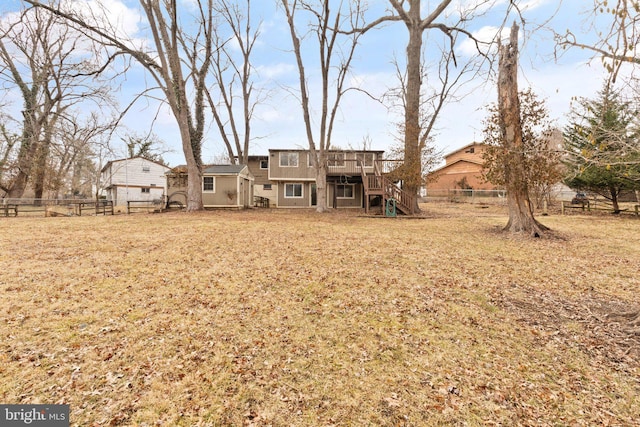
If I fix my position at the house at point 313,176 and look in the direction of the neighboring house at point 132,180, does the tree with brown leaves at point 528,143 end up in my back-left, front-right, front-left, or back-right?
back-left

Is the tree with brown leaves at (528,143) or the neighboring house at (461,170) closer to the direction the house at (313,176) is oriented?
the neighboring house

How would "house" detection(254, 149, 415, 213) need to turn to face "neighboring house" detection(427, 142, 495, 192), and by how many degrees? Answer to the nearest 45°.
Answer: approximately 45° to its right

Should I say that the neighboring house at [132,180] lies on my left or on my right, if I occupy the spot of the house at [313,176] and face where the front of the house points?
on my left

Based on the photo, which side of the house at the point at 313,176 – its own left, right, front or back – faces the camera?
back

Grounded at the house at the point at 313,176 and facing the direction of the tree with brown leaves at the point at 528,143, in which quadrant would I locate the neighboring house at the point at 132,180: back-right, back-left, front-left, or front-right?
back-right

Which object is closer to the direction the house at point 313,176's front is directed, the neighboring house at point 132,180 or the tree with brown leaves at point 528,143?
the neighboring house

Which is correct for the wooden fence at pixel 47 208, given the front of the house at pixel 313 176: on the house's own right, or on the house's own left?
on the house's own left

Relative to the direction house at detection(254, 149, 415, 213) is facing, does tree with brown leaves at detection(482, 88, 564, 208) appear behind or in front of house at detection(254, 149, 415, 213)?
behind
